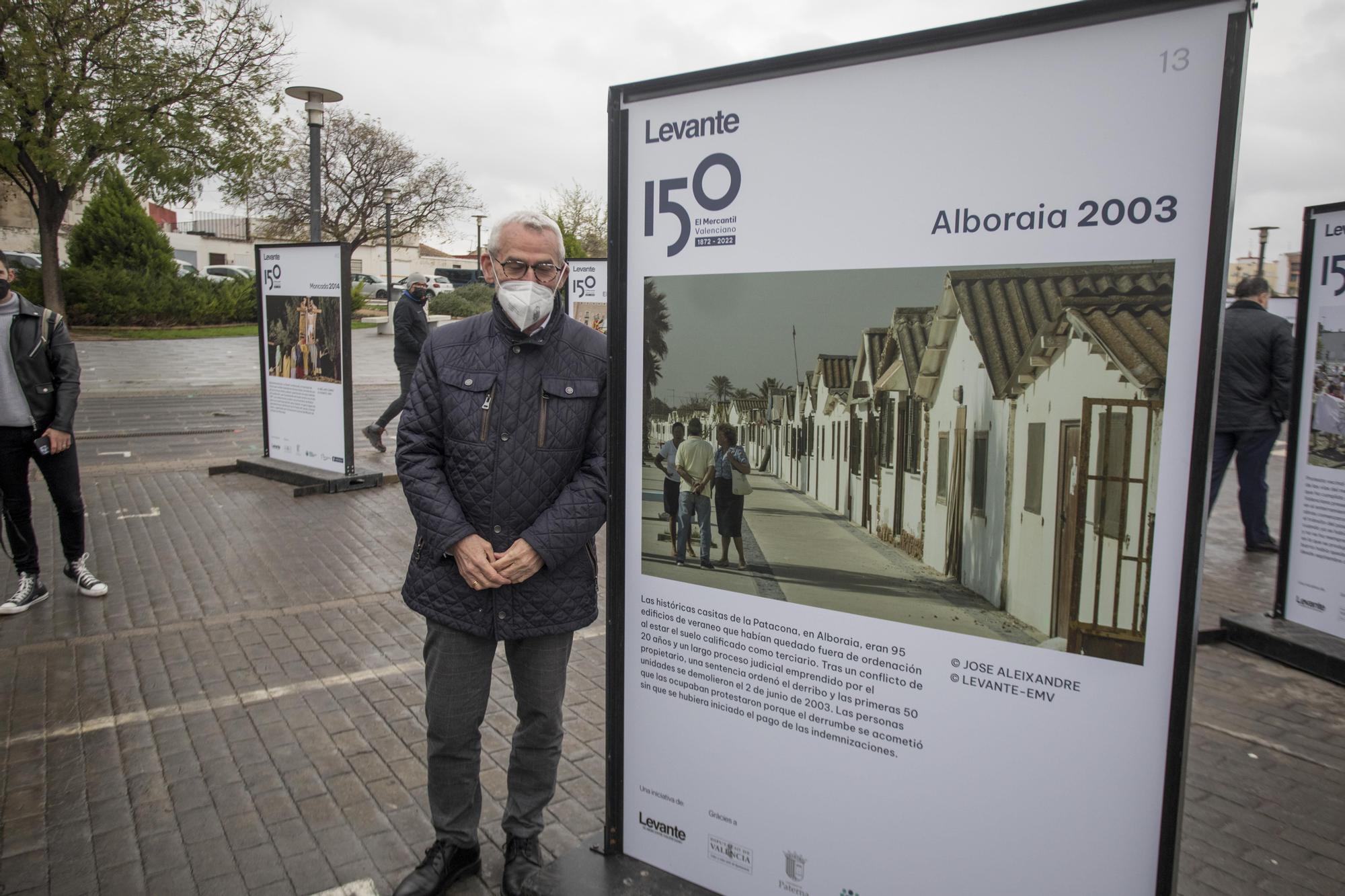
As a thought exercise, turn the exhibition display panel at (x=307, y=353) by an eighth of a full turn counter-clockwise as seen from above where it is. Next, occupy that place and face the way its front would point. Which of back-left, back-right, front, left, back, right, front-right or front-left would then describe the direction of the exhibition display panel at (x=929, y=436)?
front

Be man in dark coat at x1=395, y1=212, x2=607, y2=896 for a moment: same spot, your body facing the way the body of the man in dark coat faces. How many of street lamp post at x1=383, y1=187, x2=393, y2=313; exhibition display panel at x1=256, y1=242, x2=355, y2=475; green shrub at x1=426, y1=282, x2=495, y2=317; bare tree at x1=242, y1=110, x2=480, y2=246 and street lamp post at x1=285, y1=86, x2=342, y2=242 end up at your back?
5

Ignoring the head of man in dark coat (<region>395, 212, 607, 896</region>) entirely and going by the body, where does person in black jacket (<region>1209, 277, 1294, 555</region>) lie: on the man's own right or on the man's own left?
on the man's own left

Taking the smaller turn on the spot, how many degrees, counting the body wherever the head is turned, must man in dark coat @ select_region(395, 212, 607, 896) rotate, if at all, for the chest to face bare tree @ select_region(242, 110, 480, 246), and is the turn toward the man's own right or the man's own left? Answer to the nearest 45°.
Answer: approximately 180°

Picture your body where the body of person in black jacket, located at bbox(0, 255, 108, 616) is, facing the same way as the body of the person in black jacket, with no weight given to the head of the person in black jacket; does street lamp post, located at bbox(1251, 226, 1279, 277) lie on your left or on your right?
on your left

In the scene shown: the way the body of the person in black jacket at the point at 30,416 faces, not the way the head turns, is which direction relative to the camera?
toward the camera

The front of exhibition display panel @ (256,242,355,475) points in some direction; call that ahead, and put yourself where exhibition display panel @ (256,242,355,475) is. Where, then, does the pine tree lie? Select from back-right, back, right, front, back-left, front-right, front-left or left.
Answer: back-right

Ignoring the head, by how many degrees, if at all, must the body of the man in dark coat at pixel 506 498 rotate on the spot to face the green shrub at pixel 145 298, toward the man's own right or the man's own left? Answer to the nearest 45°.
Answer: approximately 180°

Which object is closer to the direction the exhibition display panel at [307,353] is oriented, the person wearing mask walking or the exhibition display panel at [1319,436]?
the exhibition display panel

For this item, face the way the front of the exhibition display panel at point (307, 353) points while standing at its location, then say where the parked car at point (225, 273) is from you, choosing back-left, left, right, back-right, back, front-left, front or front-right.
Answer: back-right

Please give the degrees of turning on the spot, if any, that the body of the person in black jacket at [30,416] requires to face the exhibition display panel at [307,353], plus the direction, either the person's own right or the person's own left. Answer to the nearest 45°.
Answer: approximately 135° to the person's own left

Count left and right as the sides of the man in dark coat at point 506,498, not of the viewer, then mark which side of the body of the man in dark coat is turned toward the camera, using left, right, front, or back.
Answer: front

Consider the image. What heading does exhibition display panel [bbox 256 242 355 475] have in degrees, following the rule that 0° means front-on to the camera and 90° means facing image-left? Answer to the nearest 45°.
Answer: approximately 45°

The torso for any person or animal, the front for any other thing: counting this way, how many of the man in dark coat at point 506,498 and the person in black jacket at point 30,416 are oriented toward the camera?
2

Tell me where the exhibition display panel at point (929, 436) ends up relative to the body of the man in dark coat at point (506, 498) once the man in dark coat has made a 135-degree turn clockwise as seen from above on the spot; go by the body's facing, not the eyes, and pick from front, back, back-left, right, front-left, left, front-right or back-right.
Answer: back

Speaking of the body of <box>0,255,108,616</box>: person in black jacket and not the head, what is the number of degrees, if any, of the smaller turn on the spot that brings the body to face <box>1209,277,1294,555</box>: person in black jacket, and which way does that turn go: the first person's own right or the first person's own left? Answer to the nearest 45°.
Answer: approximately 90° to the first person's own left

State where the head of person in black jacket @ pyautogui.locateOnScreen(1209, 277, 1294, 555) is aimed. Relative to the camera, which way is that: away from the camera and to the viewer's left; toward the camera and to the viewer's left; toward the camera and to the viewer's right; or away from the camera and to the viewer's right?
away from the camera and to the viewer's right

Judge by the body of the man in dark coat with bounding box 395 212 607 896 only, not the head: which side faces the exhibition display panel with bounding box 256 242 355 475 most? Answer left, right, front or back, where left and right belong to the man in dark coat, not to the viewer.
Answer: back

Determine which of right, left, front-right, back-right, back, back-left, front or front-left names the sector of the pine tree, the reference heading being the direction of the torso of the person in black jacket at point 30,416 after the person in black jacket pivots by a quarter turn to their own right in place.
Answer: right

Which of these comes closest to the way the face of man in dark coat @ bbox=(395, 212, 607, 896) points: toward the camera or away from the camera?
toward the camera
